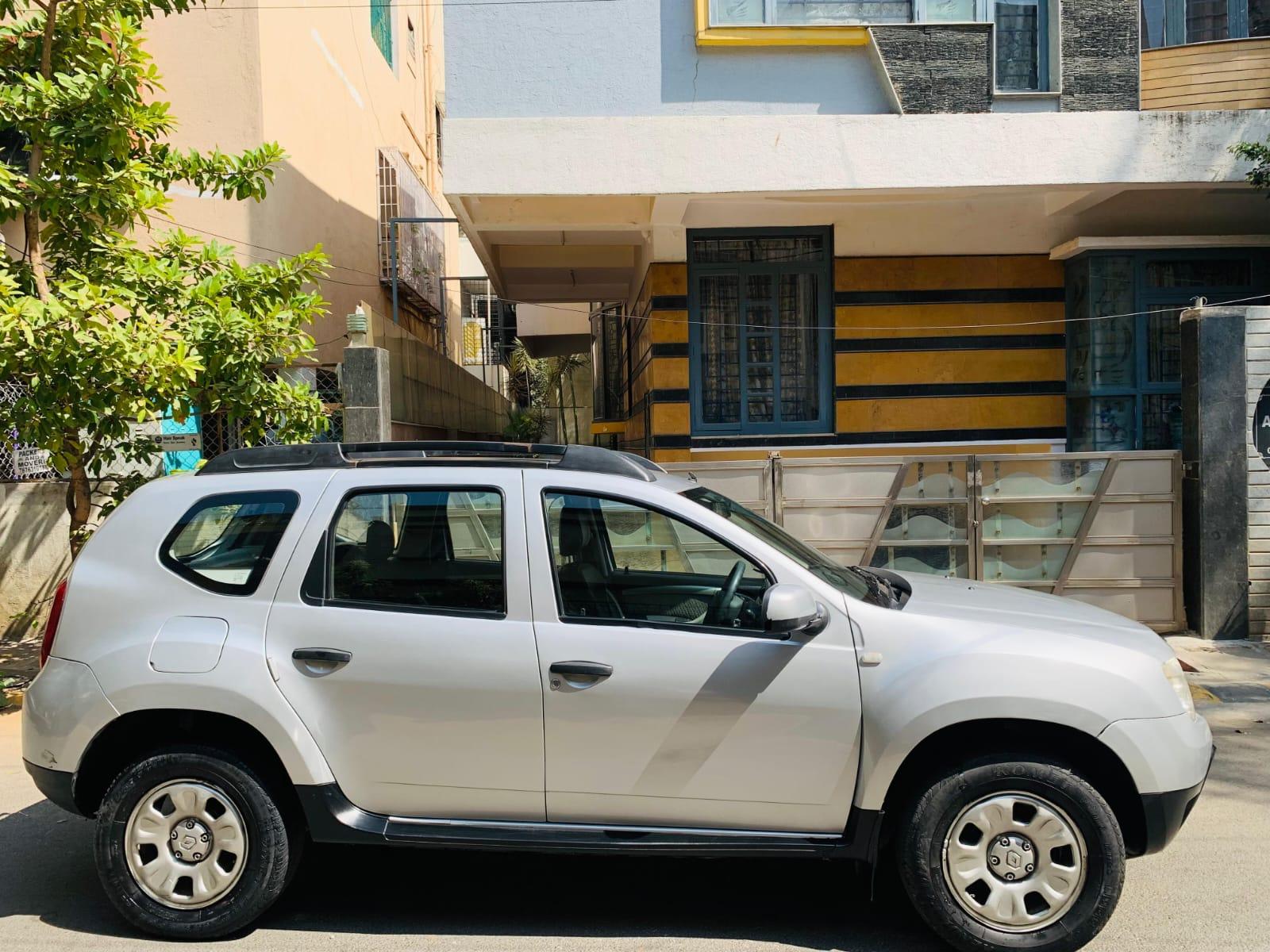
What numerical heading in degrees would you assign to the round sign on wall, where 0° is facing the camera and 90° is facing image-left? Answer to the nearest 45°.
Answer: approximately 0°

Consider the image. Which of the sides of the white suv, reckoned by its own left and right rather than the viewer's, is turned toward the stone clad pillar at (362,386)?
left

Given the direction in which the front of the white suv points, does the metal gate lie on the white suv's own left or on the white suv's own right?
on the white suv's own left

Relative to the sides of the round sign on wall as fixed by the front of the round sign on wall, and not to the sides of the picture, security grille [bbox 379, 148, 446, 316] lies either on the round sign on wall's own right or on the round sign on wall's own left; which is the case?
on the round sign on wall's own right

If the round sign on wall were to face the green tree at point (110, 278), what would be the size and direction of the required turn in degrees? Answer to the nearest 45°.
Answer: approximately 45° to its right

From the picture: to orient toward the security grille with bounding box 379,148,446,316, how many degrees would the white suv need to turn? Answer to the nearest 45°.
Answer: approximately 90° to its left

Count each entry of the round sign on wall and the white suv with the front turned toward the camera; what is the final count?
1

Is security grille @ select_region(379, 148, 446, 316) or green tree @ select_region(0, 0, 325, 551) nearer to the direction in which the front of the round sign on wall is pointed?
the green tree

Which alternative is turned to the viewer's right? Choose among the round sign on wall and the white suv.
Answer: the white suv

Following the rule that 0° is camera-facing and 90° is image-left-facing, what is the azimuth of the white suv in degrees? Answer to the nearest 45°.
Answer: approximately 270°

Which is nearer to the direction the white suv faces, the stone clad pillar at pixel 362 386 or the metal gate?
the metal gate

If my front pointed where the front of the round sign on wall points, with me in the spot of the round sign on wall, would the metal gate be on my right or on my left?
on my right

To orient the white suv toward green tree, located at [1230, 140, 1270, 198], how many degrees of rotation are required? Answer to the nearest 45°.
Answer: approximately 45° to its left

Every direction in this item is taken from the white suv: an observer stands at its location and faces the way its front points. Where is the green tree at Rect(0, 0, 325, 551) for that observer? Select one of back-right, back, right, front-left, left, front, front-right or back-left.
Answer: back-left

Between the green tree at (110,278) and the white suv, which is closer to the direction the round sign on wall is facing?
the white suv
